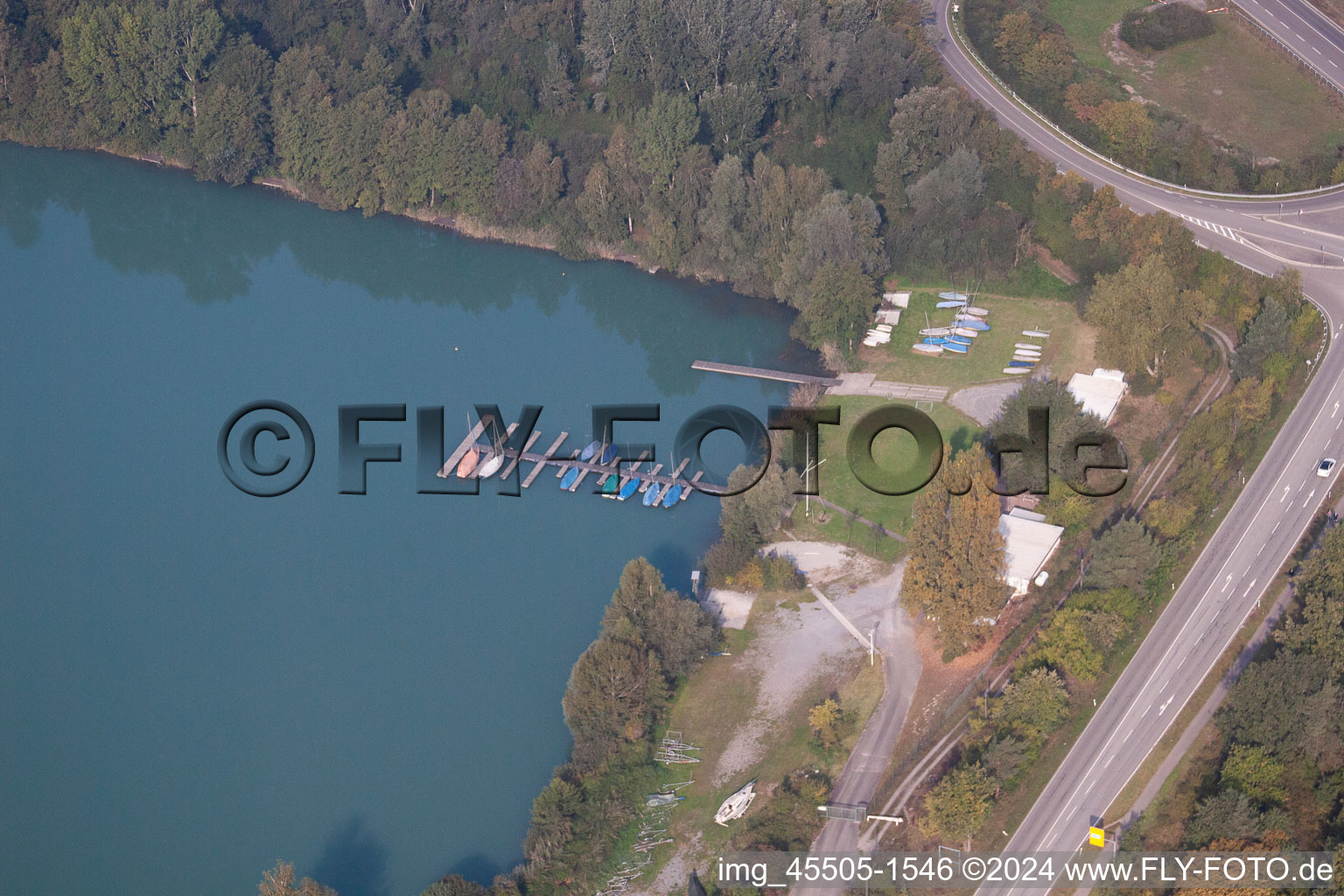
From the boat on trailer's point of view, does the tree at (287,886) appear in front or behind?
behind

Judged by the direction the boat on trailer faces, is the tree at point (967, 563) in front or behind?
in front

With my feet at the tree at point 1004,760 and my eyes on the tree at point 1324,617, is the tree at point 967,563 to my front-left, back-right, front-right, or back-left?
front-left

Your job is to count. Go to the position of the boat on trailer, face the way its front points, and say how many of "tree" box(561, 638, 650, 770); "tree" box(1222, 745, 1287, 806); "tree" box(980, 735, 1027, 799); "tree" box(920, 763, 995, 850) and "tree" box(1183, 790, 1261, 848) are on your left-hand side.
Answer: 1

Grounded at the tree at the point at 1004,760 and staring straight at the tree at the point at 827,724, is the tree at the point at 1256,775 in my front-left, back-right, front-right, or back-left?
back-right

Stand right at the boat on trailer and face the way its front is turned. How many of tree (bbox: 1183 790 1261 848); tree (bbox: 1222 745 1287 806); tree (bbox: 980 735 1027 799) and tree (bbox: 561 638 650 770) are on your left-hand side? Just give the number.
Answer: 1

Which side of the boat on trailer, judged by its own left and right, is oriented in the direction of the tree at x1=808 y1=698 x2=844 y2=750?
front

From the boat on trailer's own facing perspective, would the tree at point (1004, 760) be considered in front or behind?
in front

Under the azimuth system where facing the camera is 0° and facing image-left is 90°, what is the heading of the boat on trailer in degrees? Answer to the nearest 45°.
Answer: approximately 225°

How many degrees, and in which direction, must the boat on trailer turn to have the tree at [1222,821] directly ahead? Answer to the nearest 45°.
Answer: approximately 45° to its right
